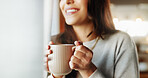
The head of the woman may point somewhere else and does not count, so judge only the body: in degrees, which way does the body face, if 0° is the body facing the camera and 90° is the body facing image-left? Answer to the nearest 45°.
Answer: approximately 45°

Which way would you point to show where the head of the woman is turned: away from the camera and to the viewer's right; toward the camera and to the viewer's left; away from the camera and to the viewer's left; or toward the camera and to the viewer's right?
toward the camera and to the viewer's left
